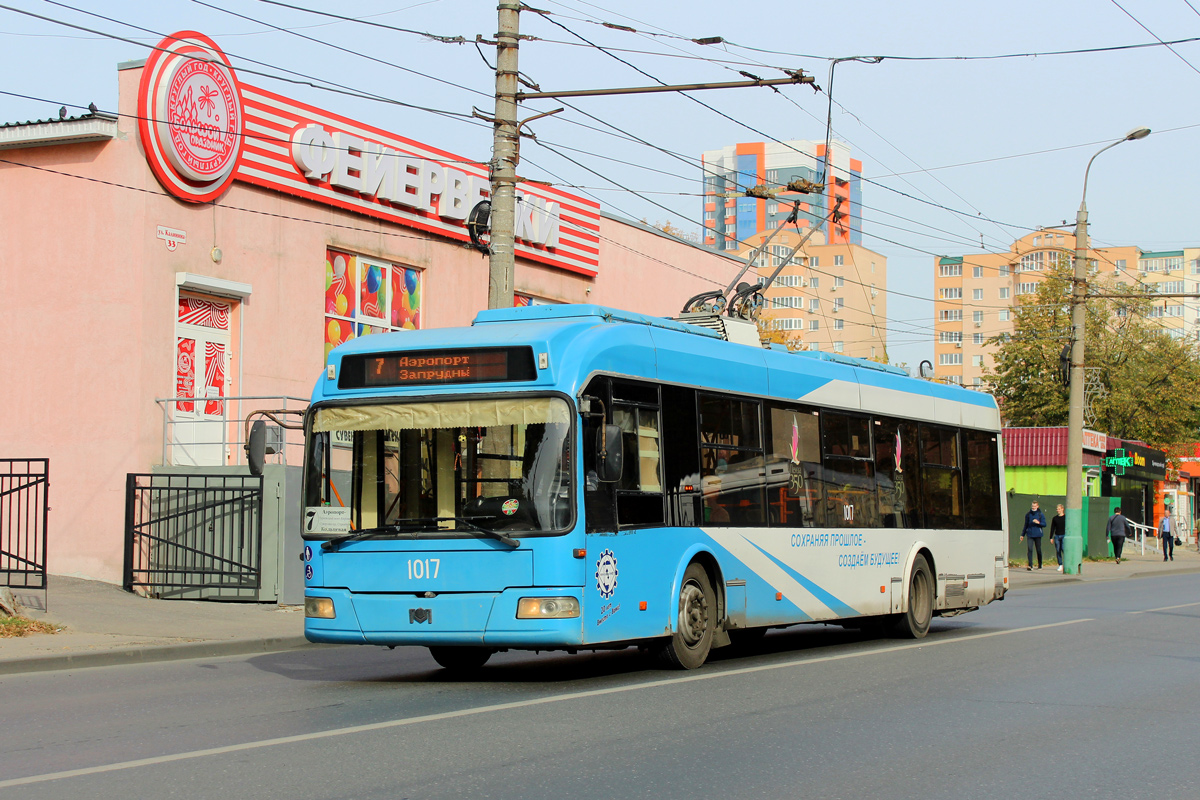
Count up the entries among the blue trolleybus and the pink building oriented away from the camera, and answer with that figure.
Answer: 0

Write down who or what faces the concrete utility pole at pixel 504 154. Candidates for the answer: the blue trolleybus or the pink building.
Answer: the pink building

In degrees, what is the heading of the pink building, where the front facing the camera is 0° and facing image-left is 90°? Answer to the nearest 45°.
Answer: approximately 315°

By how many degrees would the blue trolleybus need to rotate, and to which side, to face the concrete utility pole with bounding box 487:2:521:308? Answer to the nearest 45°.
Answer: approximately 135° to its right

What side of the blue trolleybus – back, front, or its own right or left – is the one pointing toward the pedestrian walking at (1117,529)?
back

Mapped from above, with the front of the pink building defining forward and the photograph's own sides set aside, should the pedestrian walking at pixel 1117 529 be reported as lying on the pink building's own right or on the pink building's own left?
on the pink building's own left

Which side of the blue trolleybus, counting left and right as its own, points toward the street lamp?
back

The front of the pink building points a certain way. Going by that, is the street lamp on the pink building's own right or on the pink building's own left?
on the pink building's own left

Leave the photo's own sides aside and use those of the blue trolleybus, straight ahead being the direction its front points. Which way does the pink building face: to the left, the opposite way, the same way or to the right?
to the left

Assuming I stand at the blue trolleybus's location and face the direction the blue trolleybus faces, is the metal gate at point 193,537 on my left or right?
on my right

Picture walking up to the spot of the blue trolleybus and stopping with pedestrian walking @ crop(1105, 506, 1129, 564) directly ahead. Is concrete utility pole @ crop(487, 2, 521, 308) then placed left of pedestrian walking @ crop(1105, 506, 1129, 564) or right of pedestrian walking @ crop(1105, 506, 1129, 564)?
left

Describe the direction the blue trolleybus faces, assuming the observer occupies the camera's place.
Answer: facing the viewer and to the left of the viewer

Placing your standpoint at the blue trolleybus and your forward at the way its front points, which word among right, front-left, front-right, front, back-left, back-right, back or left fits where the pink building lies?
right
